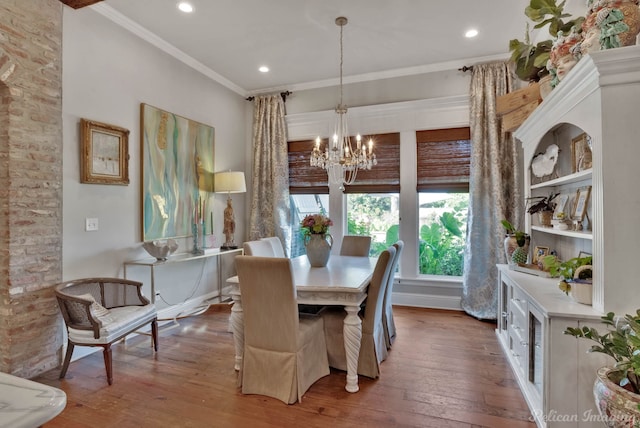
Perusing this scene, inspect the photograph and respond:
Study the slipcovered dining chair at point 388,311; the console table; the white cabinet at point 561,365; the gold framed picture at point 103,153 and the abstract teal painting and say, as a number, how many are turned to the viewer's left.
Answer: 2

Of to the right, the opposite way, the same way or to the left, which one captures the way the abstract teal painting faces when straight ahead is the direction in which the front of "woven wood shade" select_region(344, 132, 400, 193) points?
to the left

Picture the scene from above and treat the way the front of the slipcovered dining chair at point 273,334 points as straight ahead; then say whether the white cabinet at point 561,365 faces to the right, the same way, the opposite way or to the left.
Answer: to the left

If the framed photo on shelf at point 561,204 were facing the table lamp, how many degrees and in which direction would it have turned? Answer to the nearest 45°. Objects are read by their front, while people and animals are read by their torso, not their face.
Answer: approximately 45° to its right

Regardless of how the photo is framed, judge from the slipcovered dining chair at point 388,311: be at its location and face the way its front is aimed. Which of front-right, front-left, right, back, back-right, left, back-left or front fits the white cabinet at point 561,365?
back-left

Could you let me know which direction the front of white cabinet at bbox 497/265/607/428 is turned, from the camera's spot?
facing to the left of the viewer

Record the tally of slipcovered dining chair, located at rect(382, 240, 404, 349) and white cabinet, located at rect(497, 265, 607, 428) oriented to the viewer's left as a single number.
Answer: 2

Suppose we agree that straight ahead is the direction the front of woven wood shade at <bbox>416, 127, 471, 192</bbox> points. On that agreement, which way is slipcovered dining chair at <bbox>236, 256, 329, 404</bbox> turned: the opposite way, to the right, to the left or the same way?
the opposite way

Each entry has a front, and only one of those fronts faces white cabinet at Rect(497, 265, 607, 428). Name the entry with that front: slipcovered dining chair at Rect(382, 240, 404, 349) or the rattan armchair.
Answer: the rattan armchair

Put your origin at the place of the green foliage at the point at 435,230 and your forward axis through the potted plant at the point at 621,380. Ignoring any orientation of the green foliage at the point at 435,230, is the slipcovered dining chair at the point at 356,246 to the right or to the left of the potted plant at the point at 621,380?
right

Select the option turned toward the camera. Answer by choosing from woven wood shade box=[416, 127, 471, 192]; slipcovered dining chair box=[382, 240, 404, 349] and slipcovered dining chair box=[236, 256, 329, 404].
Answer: the woven wood shade

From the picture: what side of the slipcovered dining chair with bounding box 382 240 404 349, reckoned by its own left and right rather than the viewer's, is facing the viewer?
left

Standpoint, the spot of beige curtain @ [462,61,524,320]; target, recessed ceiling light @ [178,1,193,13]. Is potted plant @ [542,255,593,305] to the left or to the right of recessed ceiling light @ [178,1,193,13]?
left

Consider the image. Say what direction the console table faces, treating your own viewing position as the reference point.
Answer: facing the viewer and to the right of the viewer

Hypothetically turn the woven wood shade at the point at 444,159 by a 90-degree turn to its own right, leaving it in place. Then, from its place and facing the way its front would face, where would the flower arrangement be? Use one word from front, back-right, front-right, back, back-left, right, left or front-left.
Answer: front-left

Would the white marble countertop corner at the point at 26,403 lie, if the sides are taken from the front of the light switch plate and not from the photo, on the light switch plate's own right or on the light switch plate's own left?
on the light switch plate's own right

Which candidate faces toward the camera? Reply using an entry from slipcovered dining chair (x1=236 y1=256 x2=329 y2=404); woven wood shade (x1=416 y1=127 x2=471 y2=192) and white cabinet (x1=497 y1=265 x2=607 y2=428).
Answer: the woven wood shade

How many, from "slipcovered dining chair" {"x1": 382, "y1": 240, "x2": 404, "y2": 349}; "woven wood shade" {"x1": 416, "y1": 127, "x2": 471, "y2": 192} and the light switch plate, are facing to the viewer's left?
1

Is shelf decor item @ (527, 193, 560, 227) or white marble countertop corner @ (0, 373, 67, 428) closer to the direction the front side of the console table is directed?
the shelf decor item

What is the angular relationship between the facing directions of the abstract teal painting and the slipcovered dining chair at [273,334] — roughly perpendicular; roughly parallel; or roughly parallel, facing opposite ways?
roughly perpendicular
